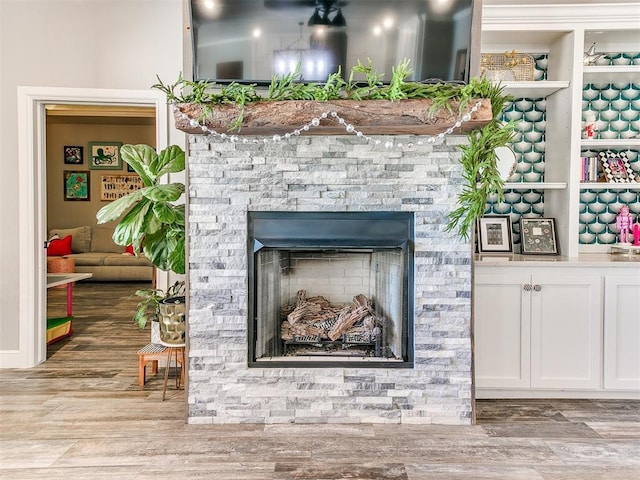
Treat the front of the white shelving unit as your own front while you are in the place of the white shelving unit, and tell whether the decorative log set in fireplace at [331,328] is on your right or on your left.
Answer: on your right

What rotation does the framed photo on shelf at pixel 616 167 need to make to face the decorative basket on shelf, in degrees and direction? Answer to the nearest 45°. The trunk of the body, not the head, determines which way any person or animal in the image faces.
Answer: approximately 45° to its right

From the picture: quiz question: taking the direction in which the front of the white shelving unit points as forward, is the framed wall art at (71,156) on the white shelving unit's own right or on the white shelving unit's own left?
on the white shelving unit's own right

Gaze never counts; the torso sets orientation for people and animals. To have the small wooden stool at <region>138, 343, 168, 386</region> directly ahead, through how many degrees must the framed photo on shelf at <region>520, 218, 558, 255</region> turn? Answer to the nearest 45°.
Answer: approximately 45° to its right

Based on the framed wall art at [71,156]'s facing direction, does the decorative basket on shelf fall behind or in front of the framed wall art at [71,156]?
in front

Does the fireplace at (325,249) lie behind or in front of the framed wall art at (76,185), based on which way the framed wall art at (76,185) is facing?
in front

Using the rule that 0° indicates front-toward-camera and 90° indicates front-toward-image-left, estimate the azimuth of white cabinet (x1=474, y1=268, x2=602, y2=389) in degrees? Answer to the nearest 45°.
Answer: approximately 0°

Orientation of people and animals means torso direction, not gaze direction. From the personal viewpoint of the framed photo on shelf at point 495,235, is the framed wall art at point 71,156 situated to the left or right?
on its right

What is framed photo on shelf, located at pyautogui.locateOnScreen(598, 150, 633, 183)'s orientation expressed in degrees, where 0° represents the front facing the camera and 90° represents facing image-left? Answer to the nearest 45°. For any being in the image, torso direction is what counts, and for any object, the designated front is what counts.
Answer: approximately 0°

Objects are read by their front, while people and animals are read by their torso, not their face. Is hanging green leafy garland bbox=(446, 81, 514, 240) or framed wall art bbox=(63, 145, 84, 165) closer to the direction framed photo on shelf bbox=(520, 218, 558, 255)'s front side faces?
the hanging green leafy garland

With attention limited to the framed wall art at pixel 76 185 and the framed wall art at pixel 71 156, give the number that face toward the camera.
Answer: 2
